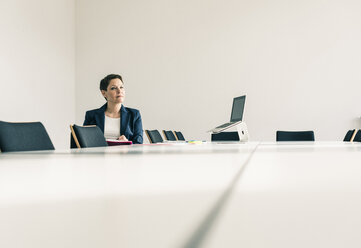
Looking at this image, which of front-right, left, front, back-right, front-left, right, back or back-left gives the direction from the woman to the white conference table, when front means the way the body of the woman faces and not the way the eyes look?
front

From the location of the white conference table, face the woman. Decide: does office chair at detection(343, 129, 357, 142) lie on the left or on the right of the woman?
right

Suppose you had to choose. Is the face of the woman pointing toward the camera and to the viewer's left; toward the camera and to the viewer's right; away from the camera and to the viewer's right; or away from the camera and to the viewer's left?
toward the camera and to the viewer's right

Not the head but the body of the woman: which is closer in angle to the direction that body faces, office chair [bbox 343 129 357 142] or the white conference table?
the white conference table

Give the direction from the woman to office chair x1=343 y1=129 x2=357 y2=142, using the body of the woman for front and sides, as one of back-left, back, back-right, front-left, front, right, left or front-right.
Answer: left
